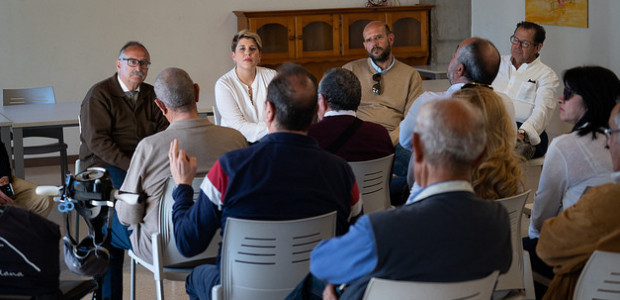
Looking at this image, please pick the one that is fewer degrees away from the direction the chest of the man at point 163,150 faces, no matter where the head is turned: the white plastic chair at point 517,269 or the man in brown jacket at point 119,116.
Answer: the man in brown jacket

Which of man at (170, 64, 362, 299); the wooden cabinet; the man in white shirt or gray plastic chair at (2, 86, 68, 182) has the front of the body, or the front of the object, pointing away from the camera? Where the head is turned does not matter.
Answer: the man

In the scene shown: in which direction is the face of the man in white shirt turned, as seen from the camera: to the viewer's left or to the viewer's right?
to the viewer's left

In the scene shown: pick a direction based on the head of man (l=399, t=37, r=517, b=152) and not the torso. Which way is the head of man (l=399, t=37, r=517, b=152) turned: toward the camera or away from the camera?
away from the camera

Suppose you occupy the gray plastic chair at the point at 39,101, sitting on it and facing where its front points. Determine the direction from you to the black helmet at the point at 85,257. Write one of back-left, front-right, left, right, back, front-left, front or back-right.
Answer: front-right

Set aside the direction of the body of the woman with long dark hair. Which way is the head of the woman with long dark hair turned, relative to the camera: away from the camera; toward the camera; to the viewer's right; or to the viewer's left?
to the viewer's left

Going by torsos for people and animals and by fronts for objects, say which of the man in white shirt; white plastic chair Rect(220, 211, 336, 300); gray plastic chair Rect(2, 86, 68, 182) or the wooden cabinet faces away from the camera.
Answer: white plastic chair Rect(220, 211, 336, 300)

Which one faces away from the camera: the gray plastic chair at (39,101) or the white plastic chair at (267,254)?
the white plastic chair at (267,254)

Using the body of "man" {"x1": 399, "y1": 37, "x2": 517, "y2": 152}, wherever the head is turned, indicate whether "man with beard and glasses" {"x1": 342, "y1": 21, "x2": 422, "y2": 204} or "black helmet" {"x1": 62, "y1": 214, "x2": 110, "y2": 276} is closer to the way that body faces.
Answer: the man with beard and glasses

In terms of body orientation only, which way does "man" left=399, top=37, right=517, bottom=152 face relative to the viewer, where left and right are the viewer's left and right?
facing away from the viewer and to the left of the viewer

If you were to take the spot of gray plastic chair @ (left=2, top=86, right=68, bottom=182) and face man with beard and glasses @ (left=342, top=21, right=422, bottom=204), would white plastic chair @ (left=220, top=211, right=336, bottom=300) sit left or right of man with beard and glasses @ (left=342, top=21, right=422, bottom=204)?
right

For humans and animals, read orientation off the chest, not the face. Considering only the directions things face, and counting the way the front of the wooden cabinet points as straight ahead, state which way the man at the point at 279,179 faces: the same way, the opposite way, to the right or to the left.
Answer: the opposite way

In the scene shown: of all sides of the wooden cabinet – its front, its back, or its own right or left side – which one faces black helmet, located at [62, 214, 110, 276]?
front

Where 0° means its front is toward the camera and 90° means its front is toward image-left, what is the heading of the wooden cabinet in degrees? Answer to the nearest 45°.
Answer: approximately 0°

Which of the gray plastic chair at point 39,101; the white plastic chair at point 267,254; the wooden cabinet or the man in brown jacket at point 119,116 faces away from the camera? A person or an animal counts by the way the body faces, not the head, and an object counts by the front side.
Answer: the white plastic chair at point 267,254
